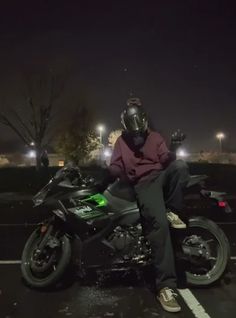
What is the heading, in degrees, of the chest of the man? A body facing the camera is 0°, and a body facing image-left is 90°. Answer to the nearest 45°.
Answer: approximately 0°

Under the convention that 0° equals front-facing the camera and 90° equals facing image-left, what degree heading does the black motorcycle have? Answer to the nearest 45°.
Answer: approximately 90°
